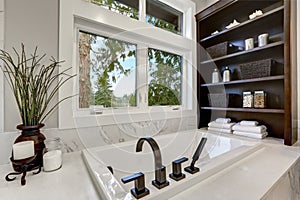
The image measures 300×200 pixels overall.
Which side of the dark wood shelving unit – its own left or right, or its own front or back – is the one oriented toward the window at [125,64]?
front

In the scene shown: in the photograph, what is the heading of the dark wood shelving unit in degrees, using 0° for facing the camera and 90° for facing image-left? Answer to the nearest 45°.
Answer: approximately 45°

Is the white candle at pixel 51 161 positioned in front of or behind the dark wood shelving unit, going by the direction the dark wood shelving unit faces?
in front

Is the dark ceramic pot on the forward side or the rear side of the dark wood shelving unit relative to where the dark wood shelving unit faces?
on the forward side
